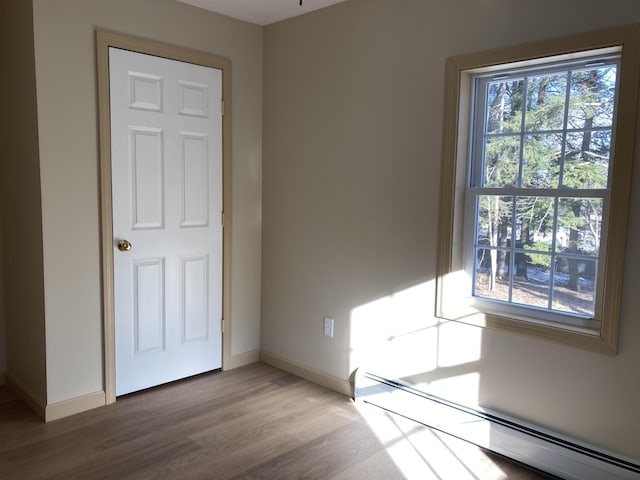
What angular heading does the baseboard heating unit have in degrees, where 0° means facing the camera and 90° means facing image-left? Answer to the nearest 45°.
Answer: approximately 45°

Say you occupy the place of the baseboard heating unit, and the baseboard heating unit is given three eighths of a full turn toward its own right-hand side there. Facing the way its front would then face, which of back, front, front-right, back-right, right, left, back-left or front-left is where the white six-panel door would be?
left
